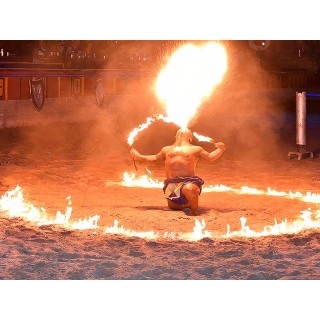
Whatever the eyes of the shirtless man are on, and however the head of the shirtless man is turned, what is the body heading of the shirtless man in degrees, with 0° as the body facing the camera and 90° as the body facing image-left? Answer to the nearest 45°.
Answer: approximately 0°

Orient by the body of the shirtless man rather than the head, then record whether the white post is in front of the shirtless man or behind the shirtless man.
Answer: behind
